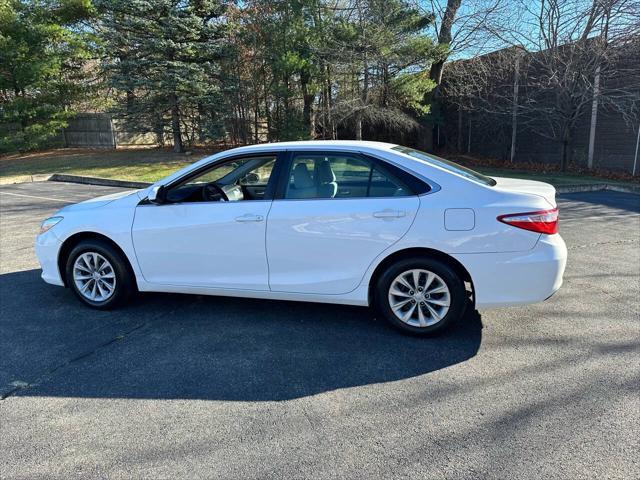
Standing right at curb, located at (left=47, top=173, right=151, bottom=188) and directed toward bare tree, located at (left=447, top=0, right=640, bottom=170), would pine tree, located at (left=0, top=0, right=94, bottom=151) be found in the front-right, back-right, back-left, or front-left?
back-left

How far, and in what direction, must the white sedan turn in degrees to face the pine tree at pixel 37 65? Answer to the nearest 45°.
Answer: approximately 45° to its right

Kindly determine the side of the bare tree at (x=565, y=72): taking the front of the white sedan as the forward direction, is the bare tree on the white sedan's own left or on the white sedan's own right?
on the white sedan's own right

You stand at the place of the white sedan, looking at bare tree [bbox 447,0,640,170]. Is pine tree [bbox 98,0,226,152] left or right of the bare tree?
left

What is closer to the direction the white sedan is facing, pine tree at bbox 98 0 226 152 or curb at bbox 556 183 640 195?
the pine tree

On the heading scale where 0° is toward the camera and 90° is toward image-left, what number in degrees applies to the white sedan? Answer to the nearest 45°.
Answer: approximately 90°

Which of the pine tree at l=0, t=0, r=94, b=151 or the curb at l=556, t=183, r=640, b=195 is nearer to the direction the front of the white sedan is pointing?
the pine tree

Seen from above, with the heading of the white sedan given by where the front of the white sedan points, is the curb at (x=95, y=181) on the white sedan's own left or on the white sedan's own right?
on the white sedan's own right

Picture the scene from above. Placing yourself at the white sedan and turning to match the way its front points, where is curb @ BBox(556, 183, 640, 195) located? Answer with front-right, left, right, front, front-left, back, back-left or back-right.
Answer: back-right
